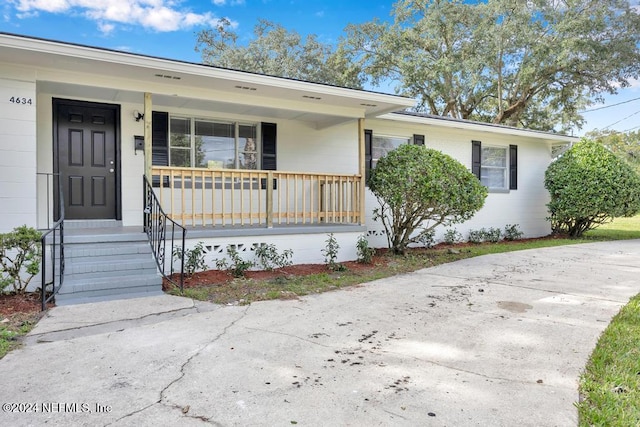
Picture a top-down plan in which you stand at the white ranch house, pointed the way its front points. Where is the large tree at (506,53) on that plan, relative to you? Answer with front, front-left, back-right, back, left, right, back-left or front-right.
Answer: left

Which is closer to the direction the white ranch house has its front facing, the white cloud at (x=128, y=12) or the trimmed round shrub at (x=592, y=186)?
the trimmed round shrub

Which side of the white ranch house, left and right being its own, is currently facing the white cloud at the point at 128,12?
back

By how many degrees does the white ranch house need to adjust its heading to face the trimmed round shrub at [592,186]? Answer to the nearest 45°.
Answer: approximately 45° to its left

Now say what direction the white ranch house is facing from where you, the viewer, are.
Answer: facing the viewer and to the right of the viewer

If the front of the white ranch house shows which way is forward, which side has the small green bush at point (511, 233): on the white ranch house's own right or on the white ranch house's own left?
on the white ranch house's own left

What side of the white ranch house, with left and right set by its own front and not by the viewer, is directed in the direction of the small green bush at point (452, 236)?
left

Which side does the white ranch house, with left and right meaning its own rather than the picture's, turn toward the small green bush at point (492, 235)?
left

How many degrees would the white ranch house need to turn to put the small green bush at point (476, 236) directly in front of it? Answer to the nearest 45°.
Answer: approximately 90° to its left
